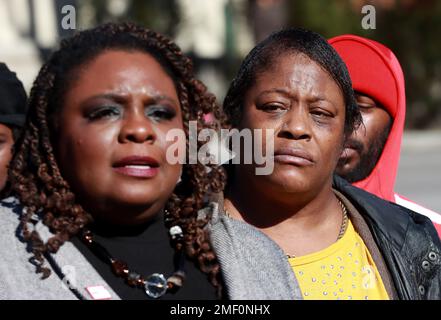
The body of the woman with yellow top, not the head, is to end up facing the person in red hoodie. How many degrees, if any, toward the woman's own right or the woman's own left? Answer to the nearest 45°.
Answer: approximately 180°

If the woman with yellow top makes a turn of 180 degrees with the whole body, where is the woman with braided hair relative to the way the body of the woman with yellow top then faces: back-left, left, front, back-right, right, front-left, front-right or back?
back-left

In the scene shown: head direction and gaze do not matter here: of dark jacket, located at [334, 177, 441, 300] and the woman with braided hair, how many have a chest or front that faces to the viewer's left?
0

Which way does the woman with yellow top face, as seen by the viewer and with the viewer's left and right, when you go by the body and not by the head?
facing the viewer

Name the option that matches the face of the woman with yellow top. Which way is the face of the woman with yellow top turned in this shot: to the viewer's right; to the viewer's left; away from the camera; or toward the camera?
toward the camera

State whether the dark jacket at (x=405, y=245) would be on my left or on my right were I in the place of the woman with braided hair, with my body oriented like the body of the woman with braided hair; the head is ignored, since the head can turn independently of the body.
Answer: on my left

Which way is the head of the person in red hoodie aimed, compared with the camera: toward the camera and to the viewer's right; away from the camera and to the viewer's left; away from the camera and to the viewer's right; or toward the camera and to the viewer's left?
toward the camera and to the viewer's left

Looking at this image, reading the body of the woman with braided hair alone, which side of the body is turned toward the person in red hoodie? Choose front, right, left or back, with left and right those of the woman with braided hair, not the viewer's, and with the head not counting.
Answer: left

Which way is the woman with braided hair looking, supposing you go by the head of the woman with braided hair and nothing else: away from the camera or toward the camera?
toward the camera

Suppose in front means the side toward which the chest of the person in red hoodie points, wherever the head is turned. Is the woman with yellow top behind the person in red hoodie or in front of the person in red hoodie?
in front

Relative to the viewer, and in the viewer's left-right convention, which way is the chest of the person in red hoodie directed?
facing the viewer and to the left of the viewer

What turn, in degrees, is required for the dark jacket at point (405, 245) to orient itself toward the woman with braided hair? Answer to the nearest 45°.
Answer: approximately 45° to its right

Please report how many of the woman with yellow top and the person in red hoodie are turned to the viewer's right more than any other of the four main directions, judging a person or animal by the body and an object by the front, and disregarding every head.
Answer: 0

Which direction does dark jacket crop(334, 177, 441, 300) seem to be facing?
toward the camera
